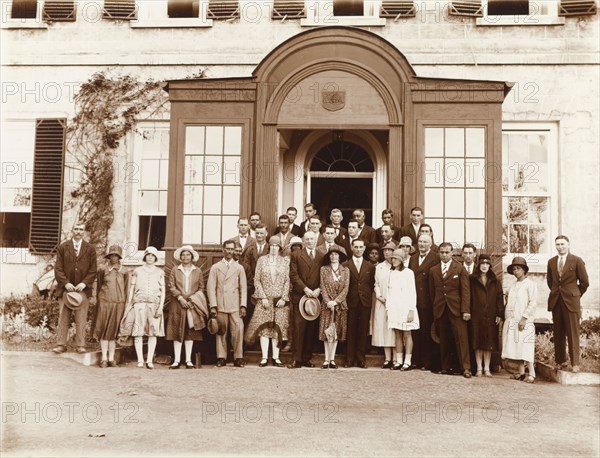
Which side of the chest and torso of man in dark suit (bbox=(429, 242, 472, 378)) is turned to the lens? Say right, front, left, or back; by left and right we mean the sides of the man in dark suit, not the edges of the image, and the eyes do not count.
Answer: front

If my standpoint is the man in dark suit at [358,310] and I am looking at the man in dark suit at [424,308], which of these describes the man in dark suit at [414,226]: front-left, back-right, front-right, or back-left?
front-left

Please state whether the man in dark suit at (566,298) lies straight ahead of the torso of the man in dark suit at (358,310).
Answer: no

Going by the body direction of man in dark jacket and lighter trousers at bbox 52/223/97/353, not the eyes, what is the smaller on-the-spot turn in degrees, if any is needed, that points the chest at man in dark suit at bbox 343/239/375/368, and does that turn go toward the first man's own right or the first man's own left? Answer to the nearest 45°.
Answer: approximately 45° to the first man's own left

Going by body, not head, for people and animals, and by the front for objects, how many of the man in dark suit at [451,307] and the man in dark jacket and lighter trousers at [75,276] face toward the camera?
2

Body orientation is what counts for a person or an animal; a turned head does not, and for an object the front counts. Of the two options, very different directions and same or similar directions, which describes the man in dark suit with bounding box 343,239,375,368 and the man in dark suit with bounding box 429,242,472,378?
same or similar directions

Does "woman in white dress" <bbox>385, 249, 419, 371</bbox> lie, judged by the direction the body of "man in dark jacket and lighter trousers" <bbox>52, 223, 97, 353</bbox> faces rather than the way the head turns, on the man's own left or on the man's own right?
on the man's own left

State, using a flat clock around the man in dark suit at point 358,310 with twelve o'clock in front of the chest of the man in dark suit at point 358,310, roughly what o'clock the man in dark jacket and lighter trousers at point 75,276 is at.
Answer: the man in dark jacket and lighter trousers at point 75,276 is roughly at 3 o'clock from the man in dark suit at point 358,310.

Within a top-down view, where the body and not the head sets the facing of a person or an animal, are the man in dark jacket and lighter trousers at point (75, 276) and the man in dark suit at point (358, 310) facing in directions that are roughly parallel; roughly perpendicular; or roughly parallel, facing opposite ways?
roughly parallel

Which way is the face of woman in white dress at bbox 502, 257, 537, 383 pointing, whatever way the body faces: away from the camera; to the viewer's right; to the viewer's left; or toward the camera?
toward the camera

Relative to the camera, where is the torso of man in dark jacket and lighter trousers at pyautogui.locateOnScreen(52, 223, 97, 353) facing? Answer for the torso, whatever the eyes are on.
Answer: toward the camera

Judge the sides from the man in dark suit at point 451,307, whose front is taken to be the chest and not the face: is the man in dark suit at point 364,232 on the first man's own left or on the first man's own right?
on the first man's own right

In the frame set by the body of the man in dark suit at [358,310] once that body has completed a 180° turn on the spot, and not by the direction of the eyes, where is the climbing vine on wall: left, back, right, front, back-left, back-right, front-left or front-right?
front-left

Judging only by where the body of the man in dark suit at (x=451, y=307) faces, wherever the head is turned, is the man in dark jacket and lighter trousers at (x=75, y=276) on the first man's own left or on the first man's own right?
on the first man's own right

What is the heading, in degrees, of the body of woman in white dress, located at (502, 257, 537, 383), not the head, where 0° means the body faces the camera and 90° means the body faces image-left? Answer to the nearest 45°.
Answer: approximately 45°
